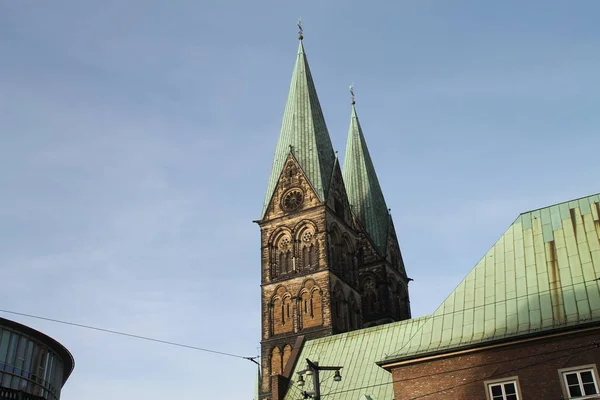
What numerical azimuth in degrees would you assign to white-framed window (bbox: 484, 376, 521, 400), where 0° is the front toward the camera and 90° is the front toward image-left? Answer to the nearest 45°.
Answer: approximately 0°

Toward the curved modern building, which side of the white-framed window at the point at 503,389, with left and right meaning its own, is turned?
right
